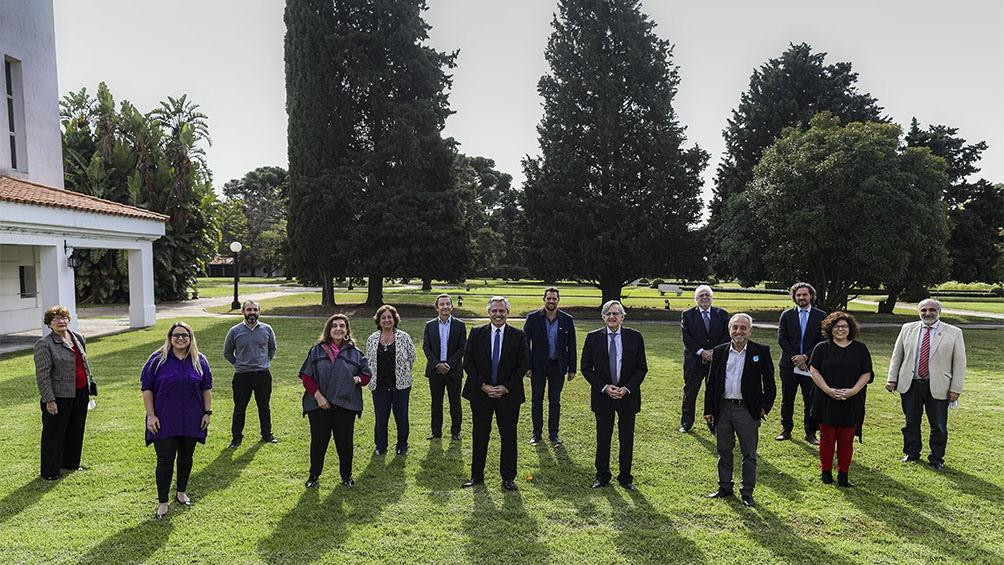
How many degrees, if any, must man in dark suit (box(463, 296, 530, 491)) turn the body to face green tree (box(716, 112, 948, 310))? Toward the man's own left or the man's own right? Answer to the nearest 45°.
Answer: approximately 135° to the man's own left

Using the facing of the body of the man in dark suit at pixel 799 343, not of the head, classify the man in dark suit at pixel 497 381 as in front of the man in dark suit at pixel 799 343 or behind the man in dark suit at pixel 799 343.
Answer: in front

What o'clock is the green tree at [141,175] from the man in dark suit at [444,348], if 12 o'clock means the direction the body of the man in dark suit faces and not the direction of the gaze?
The green tree is roughly at 5 o'clock from the man in dark suit.

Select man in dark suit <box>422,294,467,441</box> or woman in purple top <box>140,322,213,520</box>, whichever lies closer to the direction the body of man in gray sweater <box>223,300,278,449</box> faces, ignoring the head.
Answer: the woman in purple top

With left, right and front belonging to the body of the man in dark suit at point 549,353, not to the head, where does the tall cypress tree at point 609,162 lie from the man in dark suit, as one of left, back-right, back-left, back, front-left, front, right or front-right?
back

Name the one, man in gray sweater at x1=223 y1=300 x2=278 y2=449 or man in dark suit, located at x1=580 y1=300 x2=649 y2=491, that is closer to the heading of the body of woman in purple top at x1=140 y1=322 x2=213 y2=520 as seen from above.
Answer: the man in dark suit

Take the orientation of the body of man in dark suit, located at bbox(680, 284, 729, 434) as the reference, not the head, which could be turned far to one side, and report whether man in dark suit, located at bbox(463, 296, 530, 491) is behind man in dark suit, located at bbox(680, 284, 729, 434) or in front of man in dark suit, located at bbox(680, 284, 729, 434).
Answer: in front

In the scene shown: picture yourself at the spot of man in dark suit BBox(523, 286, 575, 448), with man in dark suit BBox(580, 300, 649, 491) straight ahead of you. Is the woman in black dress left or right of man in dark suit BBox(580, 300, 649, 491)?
left

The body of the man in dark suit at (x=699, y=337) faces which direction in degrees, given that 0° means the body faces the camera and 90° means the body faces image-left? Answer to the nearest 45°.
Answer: approximately 0°
